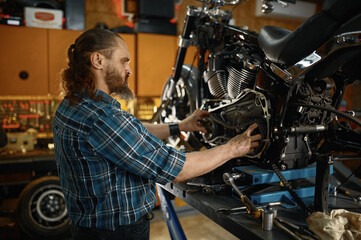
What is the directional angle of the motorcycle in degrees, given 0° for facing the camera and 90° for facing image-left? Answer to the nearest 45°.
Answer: approximately 135°

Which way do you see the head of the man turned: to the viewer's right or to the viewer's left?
to the viewer's right

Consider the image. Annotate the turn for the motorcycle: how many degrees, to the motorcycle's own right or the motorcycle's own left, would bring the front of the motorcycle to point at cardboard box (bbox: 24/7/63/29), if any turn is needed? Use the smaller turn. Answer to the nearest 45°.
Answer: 0° — it already faces it
